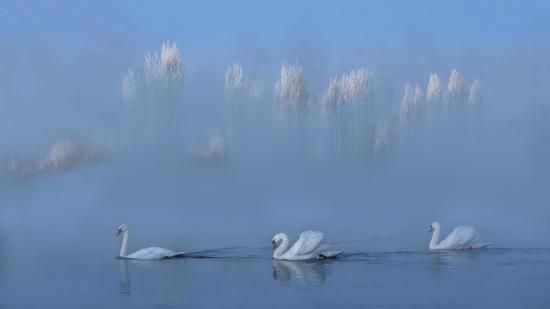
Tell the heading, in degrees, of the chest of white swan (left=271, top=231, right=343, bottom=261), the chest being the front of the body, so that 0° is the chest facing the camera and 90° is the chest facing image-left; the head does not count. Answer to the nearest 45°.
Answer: approximately 90°

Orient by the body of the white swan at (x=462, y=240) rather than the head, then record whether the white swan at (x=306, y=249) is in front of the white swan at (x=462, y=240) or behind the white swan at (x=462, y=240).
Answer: in front

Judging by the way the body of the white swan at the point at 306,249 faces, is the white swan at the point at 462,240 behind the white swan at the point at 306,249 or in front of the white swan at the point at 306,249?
behind

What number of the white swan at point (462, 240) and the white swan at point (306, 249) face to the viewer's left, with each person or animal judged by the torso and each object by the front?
2

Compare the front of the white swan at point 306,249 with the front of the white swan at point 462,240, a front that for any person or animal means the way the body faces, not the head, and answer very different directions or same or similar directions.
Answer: same or similar directions

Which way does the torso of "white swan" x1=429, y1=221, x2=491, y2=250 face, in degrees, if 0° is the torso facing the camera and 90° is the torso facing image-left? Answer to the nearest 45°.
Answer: approximately 90°
